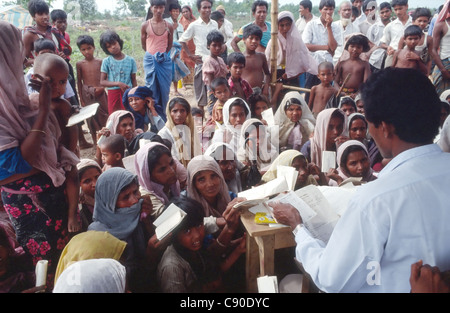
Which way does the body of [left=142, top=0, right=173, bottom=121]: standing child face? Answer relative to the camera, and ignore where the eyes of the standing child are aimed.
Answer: toward the camera

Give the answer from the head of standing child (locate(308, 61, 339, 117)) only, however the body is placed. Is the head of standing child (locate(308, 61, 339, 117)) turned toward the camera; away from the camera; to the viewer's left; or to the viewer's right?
toward the camera

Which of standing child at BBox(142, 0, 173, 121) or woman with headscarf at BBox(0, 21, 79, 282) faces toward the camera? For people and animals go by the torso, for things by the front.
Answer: the standing child

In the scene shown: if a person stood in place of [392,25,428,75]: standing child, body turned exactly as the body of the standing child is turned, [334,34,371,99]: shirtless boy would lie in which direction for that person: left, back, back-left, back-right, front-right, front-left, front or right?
front-right

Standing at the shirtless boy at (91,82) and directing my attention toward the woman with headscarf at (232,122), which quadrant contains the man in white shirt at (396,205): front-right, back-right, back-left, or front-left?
front-right

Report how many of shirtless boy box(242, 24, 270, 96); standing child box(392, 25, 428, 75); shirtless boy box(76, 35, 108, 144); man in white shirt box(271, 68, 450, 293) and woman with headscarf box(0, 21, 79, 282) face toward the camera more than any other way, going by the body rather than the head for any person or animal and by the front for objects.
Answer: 3

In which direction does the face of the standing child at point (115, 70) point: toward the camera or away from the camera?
toward the camera

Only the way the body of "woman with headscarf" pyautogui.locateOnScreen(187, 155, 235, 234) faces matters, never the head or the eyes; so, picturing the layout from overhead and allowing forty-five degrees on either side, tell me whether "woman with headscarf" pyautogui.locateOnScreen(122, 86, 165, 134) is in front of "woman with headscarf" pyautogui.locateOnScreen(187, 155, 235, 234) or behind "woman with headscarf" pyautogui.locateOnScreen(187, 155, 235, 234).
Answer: behind

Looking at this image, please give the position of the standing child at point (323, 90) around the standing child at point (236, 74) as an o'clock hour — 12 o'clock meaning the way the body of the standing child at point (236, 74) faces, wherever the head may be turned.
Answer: the standing child at point (323, 90) is roughly at 9 o'clock from the standing child at point (236, 74).

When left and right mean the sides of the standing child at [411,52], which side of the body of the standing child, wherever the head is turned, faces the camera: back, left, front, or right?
front

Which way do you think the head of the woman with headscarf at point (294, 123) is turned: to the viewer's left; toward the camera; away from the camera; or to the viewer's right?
toward the camera

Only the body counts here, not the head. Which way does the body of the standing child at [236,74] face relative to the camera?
toward the camera

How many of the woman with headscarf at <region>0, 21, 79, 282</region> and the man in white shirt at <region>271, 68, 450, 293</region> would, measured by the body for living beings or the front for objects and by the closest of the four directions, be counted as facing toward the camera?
0

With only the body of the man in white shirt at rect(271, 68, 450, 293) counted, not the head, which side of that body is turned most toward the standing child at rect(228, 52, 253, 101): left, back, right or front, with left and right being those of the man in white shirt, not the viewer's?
front

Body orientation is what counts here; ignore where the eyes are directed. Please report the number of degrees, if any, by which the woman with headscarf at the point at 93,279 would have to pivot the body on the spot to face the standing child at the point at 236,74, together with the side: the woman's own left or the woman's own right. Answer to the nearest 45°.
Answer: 0° — they already face them

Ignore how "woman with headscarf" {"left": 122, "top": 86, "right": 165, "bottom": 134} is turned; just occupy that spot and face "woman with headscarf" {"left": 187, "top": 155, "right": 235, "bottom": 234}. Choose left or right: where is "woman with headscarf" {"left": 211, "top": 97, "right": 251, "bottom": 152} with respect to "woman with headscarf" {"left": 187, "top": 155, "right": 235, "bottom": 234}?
left

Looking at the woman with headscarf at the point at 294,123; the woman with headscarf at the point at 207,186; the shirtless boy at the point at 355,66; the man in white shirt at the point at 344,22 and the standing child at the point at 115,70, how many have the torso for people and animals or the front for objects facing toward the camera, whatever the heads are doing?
5
